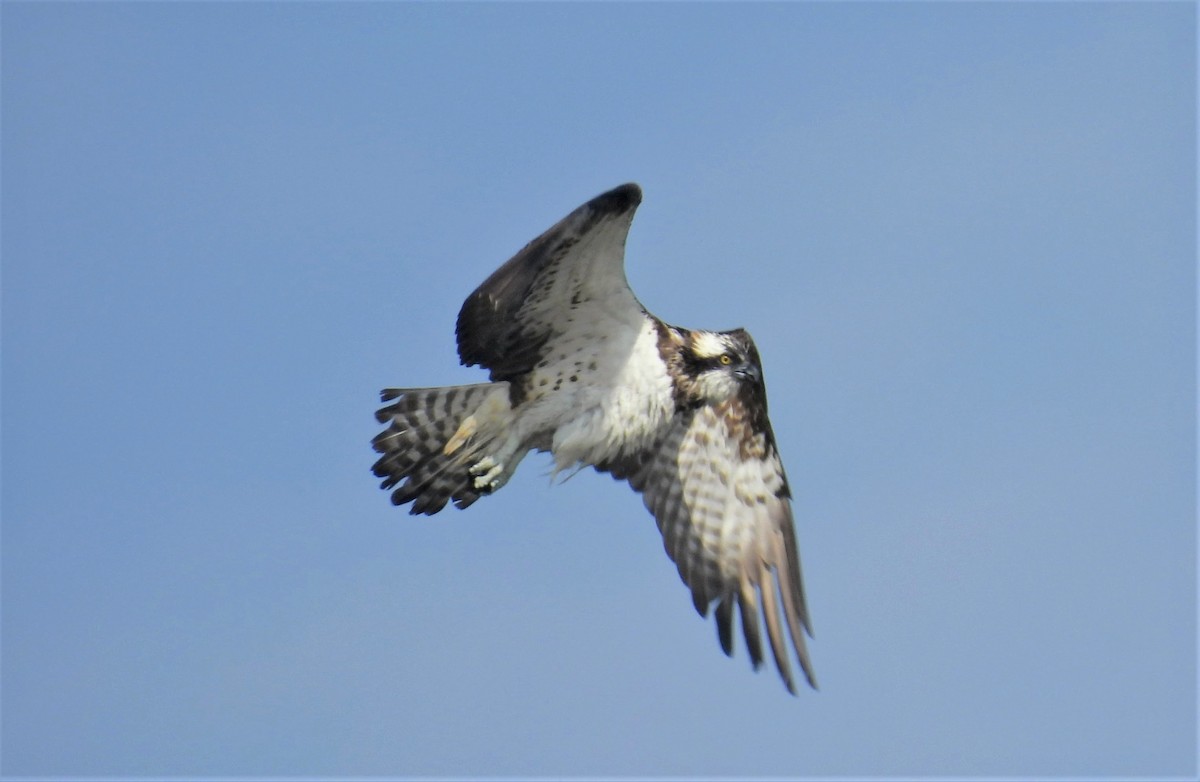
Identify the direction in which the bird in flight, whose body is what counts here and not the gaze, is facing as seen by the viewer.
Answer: to the viewer's right
